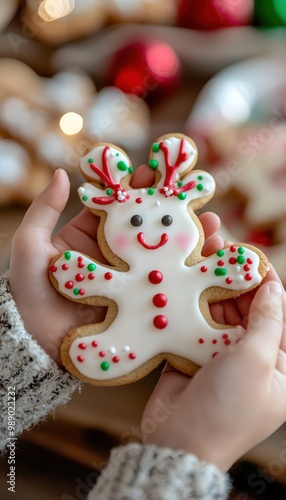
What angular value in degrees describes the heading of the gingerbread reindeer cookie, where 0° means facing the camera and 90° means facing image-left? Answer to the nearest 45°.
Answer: approximately 0°

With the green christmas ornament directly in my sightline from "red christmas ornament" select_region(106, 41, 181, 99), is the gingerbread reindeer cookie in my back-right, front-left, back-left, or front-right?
back-right

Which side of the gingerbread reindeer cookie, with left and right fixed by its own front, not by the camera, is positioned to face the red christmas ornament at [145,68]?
back

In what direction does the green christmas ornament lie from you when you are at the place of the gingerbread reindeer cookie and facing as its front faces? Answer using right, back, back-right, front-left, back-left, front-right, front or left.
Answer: back

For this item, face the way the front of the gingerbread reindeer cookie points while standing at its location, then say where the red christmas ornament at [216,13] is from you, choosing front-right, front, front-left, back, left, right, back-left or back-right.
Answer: back
